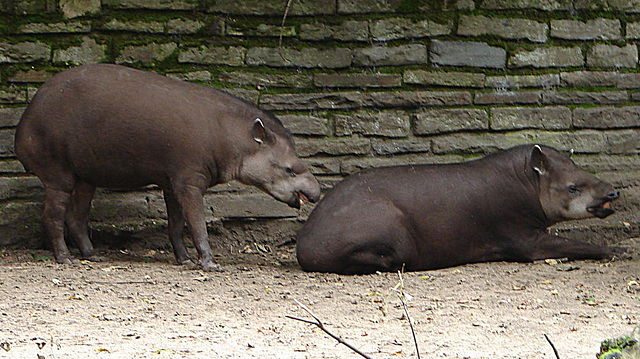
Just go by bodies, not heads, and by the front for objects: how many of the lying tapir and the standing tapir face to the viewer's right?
2

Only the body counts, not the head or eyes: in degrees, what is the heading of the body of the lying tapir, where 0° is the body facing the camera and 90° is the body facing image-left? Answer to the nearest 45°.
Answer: approximately 270°

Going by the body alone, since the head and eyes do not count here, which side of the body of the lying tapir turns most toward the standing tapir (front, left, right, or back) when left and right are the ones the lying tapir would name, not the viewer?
back

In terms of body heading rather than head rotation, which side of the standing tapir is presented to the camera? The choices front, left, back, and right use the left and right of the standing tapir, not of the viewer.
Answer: right

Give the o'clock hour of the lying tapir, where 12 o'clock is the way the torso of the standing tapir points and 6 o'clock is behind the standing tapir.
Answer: The lying tapir is roughly at 12 o'clock from the standing tapir.
